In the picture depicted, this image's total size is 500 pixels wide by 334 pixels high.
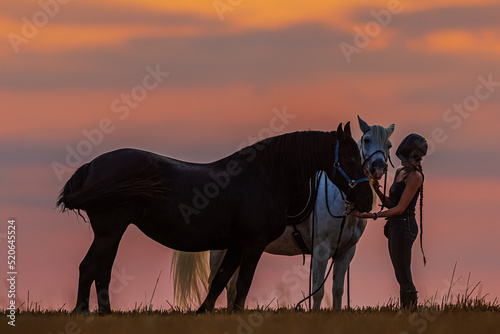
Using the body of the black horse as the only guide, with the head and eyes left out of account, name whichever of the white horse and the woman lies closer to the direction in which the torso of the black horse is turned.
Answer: the woman

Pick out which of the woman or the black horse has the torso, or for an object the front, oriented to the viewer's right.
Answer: the black horse

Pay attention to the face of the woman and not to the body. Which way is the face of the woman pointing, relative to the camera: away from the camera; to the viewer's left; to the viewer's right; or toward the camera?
to the viewer's left

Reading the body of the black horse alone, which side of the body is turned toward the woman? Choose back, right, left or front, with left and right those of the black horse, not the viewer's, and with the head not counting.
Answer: front

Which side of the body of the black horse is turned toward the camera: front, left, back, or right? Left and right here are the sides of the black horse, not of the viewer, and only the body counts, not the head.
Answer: right

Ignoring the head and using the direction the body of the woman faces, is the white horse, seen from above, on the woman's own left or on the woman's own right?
on the woman's own right

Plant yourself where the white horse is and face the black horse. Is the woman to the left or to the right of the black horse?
left

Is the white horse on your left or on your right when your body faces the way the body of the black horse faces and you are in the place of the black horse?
on your left

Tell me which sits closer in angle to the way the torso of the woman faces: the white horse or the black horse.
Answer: the black horse

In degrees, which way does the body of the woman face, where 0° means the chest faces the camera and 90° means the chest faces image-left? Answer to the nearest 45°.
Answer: approximately 90°

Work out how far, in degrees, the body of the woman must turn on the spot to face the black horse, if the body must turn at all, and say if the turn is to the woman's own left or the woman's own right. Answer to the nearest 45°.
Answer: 0° — they already face it

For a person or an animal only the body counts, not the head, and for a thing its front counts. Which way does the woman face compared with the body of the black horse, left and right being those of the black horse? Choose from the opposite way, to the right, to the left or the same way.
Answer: the opposite way
